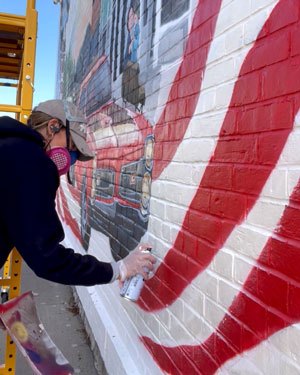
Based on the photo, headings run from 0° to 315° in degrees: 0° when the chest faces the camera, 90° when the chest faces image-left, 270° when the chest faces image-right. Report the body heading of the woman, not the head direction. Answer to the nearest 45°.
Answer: approximately 270°

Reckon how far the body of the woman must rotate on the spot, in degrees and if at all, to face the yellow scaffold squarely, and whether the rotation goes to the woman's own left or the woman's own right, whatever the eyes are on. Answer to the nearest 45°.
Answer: approximately 90° to the woman's own left
